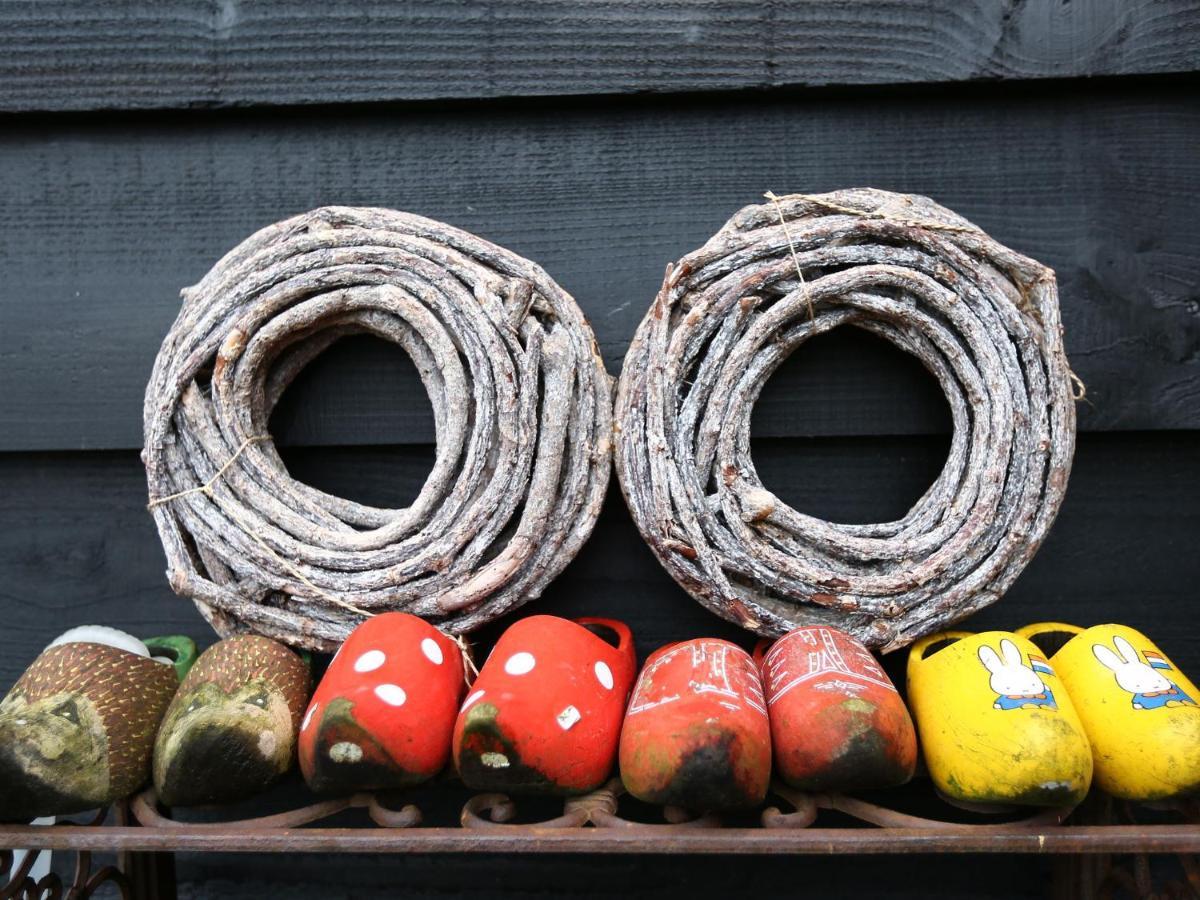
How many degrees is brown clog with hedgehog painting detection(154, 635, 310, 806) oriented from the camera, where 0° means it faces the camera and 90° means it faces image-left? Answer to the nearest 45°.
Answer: approximately 45°

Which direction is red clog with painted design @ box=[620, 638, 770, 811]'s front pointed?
toward the camera

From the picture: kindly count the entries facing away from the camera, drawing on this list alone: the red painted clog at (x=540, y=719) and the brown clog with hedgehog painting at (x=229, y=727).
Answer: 0
